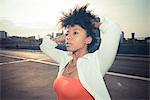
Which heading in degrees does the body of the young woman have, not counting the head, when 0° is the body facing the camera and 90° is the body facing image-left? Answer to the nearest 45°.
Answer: approximately 45°
